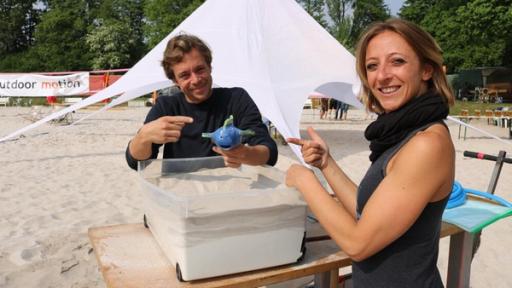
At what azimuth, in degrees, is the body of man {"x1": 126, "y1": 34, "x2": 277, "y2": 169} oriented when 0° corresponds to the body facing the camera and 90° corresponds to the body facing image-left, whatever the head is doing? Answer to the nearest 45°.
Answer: approximately 0°

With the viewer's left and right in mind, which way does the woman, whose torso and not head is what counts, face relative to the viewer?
facing to the left of the viewer

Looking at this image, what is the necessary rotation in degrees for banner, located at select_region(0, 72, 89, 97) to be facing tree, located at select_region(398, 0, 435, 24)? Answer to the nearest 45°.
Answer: approximately 135° to its left

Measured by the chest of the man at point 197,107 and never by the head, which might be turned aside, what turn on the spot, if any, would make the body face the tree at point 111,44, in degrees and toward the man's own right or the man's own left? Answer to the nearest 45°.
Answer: approximately 180°

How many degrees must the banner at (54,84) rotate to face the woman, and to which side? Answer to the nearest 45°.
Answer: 0° — it already faces them

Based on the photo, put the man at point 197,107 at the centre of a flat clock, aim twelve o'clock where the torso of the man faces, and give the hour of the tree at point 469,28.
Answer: The tree is roughly at 7 o'clock from the man.

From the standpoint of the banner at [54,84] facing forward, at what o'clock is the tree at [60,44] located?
The tree is roughly at 6 o'clock from the banner.

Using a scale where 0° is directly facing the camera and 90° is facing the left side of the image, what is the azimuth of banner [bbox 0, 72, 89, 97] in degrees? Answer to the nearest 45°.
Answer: approximately 0°

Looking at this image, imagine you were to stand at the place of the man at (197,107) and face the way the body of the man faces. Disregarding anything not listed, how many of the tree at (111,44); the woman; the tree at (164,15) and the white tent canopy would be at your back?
3

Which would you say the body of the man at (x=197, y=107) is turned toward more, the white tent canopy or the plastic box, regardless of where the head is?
the plastic box

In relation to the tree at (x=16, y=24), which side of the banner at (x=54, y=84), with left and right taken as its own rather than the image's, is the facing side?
back

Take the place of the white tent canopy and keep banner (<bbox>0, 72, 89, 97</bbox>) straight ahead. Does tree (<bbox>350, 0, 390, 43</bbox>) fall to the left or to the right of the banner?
right

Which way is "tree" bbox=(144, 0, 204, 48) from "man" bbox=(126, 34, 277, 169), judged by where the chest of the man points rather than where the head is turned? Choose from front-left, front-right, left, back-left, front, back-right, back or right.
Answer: back
